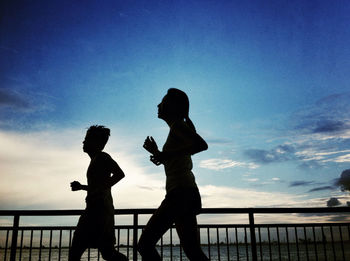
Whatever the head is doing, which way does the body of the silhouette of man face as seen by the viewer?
to the viewer's left

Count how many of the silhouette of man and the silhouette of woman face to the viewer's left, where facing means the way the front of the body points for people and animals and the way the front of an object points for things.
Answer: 2

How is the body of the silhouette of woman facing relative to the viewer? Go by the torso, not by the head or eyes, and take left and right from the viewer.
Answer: facing to the left of the viewer

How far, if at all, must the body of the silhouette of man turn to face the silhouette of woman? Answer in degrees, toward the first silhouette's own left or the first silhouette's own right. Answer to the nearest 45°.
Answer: approximately 135° to the first silhouette's own left
